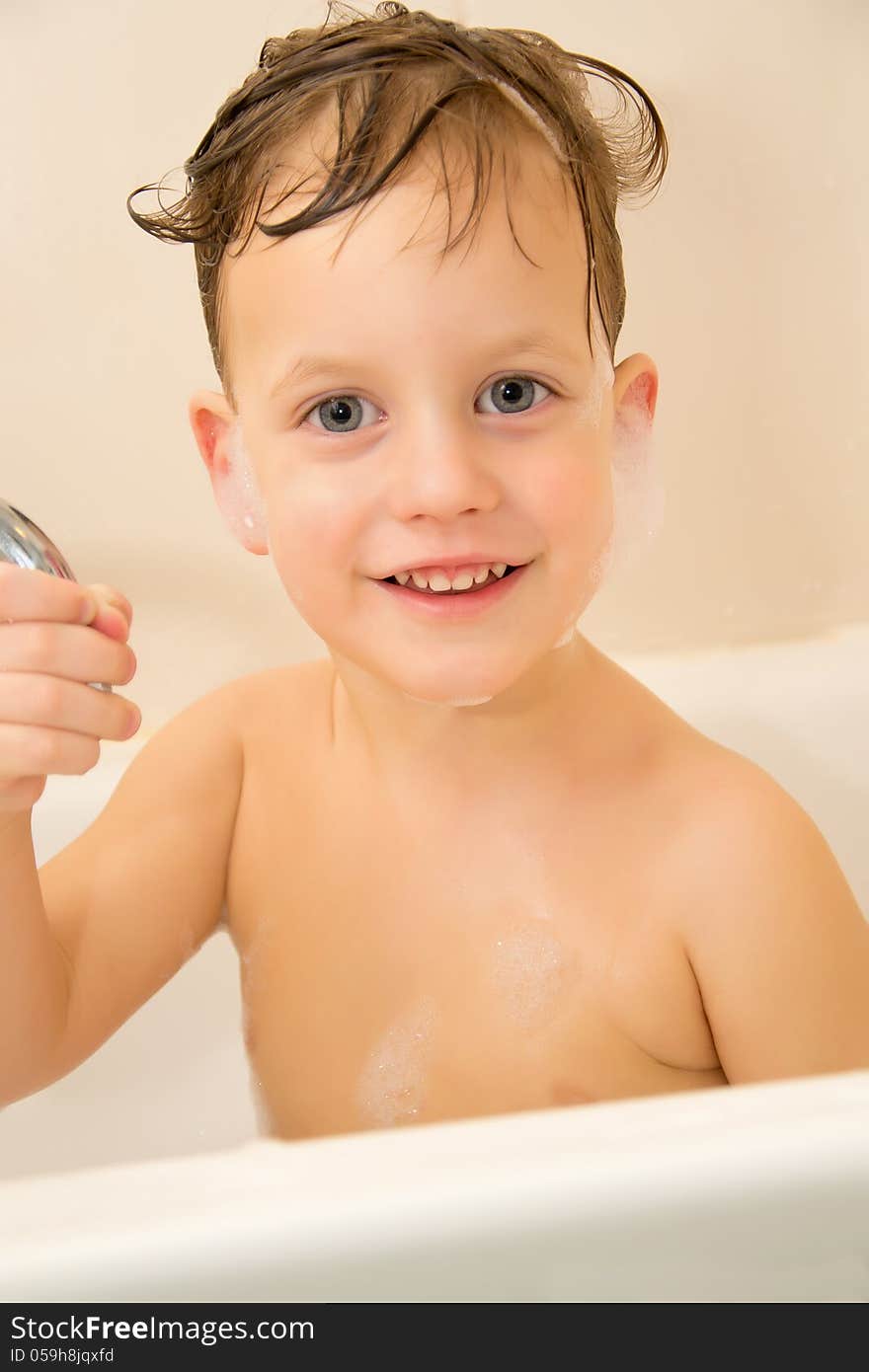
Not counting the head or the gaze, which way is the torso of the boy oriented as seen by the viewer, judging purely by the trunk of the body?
toward the camera

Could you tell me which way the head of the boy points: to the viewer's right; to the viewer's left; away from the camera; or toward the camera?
toward the camera
